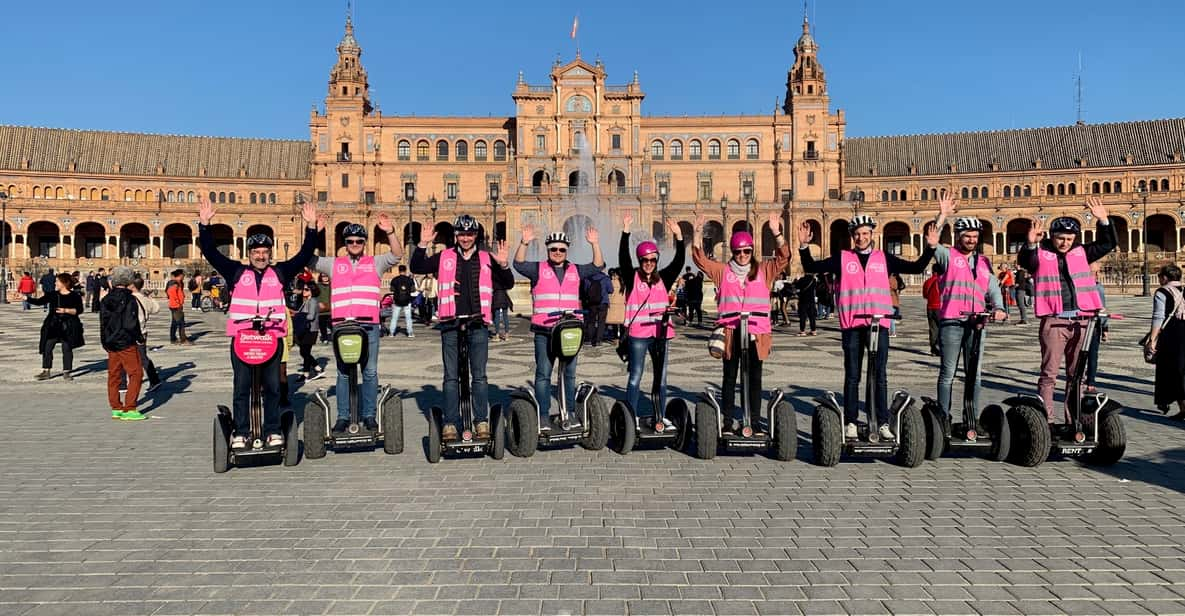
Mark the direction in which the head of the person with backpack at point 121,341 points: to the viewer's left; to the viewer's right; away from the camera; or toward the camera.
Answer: away from the camera

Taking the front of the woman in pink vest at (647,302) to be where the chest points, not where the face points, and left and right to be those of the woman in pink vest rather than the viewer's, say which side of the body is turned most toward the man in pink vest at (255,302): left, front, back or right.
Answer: right

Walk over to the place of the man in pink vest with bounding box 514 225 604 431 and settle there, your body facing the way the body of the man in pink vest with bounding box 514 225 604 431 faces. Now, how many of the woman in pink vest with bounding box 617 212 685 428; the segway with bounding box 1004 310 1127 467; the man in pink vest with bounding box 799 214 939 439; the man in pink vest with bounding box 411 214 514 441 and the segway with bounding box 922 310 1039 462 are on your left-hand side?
4

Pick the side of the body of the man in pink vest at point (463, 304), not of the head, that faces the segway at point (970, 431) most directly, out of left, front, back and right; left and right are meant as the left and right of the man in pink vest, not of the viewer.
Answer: left

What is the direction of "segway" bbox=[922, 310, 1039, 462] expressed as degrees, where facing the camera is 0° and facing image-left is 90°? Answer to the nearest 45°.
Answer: approximately 0°

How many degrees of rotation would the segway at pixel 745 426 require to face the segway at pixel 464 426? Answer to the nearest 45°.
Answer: approximately 90° to its right
